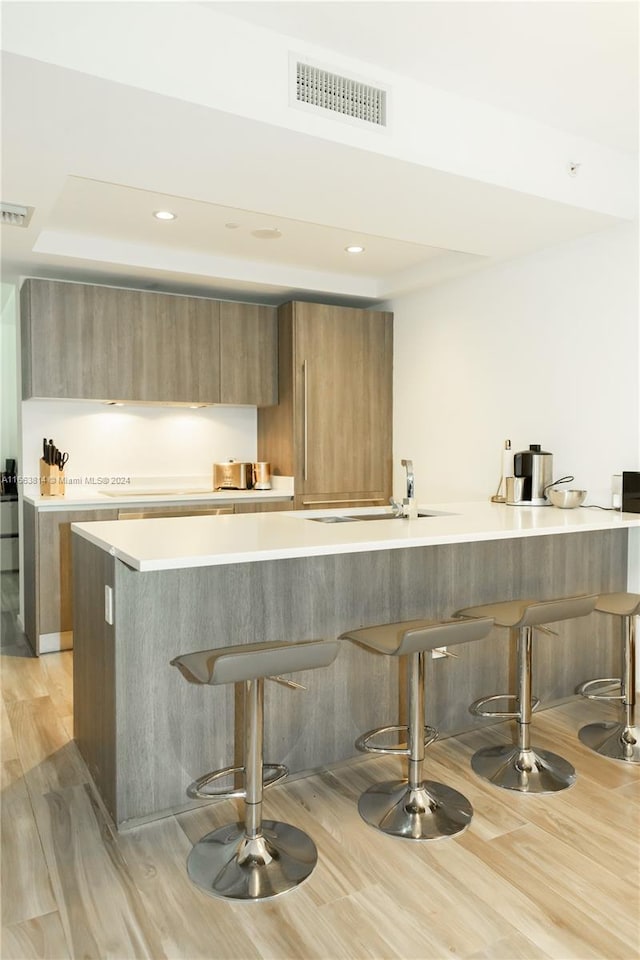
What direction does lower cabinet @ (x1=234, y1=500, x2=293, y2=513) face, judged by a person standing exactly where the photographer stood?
facing the viewer

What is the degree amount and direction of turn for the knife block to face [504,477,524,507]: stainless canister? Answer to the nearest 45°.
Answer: approximately 45° to its left

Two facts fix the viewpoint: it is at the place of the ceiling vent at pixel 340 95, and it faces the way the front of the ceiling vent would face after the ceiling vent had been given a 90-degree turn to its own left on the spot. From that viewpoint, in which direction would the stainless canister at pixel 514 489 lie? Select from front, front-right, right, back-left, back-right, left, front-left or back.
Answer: front

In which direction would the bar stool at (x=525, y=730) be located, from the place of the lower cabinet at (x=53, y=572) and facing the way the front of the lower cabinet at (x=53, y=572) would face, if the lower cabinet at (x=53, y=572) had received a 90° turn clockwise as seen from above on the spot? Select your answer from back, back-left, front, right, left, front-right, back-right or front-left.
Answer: back-left

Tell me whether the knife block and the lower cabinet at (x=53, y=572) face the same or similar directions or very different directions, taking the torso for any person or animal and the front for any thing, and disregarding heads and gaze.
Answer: same or similar directions

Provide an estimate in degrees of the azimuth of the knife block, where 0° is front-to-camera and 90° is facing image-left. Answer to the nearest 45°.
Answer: approximately 0°

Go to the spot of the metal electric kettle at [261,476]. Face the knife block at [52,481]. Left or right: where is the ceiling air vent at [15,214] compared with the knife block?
left

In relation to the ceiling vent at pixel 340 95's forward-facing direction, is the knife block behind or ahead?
behind

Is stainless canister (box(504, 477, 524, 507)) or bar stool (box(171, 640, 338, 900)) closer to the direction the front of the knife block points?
the bar stool

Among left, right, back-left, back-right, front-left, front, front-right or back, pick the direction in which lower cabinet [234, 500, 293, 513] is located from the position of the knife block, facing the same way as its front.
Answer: left

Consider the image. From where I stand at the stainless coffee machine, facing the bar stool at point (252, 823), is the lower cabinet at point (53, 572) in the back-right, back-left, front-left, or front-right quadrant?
front-right

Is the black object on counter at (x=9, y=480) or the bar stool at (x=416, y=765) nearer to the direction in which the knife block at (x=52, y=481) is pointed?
the bar stool

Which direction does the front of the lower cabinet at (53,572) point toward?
toward the camera
